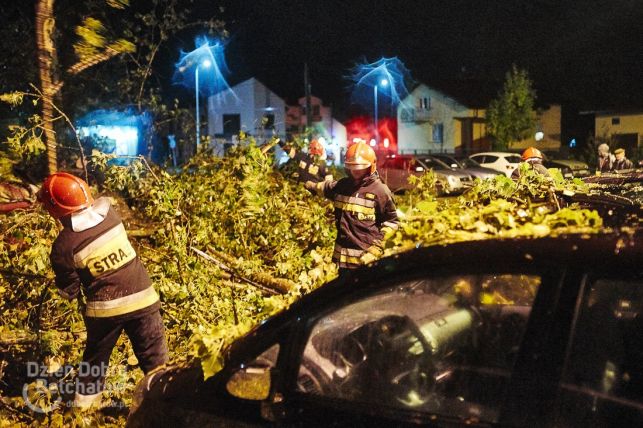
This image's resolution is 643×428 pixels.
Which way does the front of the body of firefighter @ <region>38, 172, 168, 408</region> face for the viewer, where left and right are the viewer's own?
facing away from the viewer and to the left of the viewer

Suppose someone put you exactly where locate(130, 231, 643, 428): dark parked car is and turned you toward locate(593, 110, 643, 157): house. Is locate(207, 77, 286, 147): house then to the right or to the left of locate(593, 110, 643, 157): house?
left

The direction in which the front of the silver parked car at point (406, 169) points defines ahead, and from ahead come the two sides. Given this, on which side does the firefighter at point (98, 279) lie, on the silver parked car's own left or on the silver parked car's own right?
on the silver parked car's own right

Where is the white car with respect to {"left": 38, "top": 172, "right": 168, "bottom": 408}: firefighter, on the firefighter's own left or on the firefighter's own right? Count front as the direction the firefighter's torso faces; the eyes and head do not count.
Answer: on the firefighter's own right

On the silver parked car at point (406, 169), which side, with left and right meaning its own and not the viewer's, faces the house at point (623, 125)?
left

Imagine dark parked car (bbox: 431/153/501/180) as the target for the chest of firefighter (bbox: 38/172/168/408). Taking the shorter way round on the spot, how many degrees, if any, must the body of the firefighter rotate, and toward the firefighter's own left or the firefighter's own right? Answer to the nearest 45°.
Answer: approximately 90° to the firefighter's own right

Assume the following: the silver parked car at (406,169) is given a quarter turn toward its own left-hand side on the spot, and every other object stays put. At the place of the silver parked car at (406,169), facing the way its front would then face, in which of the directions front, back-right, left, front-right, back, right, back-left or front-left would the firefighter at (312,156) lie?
back-right

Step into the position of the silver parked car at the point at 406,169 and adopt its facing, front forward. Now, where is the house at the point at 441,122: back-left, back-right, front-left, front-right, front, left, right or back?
back-left

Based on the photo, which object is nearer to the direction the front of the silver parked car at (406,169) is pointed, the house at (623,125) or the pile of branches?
the pile of branches

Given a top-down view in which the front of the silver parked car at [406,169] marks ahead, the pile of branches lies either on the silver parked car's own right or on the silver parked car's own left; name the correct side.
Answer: on the silver parked car's own right

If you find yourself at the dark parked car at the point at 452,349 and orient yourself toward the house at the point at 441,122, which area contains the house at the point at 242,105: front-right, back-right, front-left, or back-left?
front-left

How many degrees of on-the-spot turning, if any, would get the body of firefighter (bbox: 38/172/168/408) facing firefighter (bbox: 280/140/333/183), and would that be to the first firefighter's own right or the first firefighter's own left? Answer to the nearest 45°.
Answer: approximately 90° to the first firefighter's own right

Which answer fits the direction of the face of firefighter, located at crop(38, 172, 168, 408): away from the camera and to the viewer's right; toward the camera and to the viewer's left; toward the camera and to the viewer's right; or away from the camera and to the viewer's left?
away from the camera and to the viewer's left
